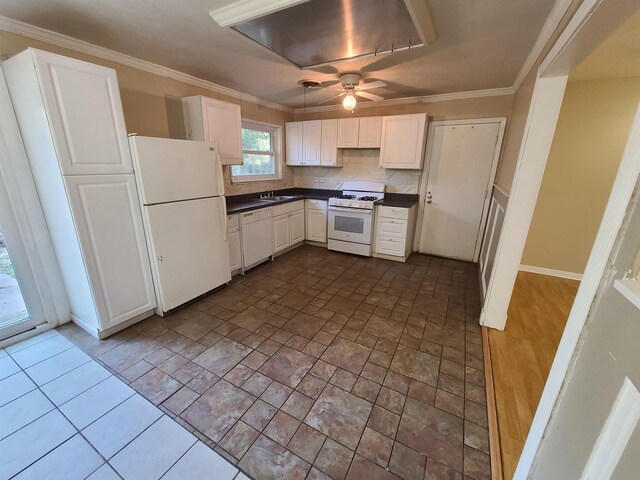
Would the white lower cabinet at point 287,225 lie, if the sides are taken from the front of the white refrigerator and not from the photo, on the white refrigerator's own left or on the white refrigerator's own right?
on the white refrigerator's own left

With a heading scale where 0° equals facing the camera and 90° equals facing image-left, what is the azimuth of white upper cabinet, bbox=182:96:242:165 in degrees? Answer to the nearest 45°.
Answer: approximately 315°

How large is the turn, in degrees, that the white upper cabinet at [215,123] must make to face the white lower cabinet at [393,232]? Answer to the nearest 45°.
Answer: approximately 45° to its left

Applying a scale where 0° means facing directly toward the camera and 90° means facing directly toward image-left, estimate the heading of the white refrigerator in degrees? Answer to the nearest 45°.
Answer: approximately 315°

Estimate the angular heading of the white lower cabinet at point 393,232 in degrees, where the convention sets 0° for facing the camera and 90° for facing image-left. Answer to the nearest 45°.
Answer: approximately 0°

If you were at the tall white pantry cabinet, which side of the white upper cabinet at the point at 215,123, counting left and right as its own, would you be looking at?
right

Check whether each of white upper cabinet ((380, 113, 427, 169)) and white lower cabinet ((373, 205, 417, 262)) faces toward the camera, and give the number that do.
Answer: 2

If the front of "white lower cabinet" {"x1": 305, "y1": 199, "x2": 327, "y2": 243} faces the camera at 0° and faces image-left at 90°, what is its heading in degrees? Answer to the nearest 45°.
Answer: approximately 45°

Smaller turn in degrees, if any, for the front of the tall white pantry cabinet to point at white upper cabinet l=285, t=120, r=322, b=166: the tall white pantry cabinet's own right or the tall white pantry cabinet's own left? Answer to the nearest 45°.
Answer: approximately 45° to the tall white pantry cabinet's own left
